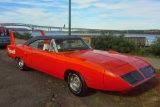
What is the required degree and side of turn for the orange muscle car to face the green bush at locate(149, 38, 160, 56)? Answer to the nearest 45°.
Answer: approximately 90° to its left

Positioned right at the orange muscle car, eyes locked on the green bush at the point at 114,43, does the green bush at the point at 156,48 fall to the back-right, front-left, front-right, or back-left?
front-right

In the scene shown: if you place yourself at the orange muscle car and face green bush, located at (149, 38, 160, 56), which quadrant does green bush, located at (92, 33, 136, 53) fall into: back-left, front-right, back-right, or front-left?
front-left

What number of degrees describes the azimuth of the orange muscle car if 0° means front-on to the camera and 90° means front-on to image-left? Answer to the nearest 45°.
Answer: approximately 315°

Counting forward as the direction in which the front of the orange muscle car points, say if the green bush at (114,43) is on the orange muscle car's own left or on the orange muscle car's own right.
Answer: on the orange muscle car's own left
